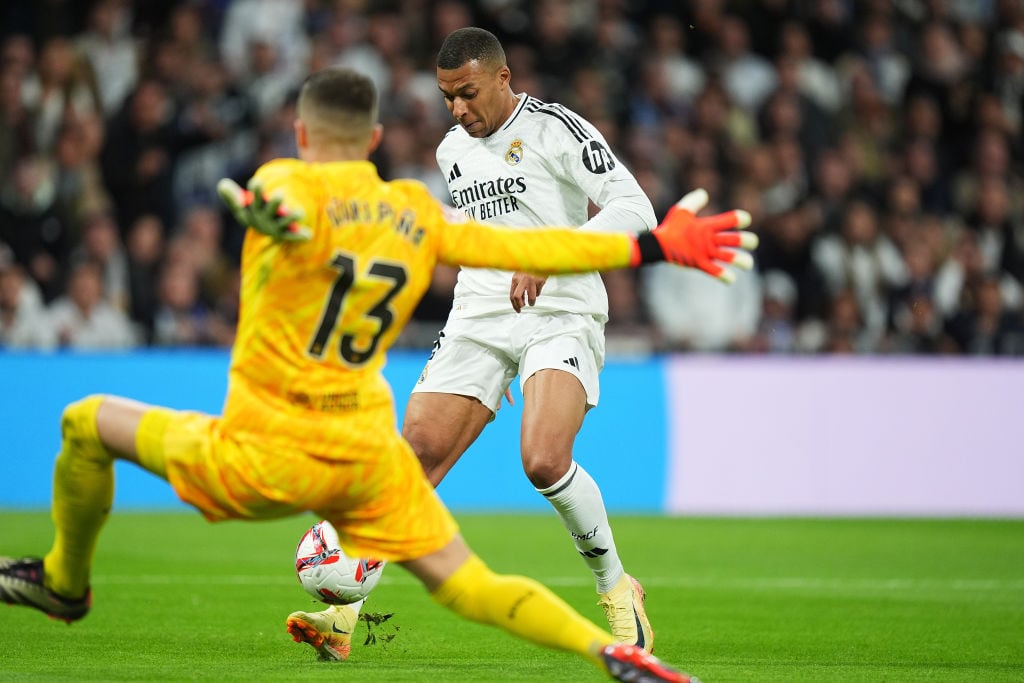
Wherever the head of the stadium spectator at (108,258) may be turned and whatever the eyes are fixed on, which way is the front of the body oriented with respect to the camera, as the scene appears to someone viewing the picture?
toward the camera

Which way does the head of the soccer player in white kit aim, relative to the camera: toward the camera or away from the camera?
toward the camera

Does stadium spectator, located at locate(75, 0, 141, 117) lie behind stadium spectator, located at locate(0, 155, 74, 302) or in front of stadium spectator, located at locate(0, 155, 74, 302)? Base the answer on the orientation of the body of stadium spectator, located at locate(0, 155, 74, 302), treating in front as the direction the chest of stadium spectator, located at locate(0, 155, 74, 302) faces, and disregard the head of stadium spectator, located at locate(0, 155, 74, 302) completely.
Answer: behind

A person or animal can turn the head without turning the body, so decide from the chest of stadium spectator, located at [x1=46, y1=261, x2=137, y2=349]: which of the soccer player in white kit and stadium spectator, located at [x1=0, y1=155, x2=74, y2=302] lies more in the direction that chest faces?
the soccer player in white kit

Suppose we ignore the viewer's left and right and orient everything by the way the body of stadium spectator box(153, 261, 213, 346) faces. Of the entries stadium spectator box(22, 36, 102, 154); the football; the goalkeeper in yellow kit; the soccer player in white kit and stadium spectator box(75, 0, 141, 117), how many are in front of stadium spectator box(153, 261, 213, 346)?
3

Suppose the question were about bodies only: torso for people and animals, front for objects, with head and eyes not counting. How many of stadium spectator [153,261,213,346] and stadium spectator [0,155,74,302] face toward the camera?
2

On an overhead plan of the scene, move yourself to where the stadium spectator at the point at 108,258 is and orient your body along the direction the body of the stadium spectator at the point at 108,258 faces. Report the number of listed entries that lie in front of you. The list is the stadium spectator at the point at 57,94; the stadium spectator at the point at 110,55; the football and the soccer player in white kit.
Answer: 2

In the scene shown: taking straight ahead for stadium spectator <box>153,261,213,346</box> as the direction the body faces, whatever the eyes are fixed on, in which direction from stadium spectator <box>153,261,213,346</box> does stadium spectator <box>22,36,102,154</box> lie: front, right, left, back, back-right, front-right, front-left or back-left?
back-right

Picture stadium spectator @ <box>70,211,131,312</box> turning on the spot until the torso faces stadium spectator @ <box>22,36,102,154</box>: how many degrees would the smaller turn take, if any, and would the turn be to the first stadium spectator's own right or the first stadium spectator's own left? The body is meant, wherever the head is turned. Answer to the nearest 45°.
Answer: approximately 180°

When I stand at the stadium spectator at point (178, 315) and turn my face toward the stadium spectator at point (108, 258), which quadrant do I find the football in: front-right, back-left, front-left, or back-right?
back-left

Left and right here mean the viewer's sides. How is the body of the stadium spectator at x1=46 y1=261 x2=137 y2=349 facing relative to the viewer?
facing the viewer

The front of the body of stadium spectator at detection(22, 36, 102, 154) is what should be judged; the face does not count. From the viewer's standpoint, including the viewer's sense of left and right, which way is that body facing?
facing the viewer

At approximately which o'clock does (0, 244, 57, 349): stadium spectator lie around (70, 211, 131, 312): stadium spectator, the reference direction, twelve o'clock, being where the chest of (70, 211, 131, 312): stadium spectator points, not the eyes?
(0, 244, 57, 349): stadium spectator is roughly at 2 o'clock from (70, 211, 131, 312): stadium spectator.
